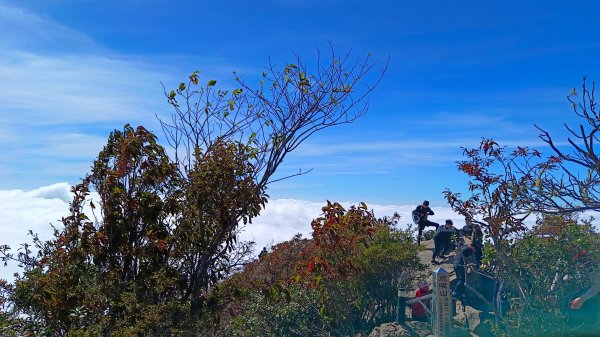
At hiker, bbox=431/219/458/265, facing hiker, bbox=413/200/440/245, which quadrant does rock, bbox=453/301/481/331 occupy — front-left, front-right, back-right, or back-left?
back-left
